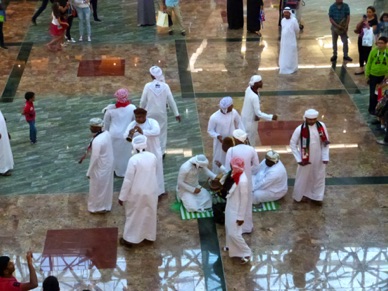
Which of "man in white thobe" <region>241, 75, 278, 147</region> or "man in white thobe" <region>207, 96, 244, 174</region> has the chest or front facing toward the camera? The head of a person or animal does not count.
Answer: "man in white thobe" <region>207, 96, 244, 174</region>

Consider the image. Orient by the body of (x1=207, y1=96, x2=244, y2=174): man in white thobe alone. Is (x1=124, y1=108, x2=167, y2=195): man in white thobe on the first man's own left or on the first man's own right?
on the first man's own right

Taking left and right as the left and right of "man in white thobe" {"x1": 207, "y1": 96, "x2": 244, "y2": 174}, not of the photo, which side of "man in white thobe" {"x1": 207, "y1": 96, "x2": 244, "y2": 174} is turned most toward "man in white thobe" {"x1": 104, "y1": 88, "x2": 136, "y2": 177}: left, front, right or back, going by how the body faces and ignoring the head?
right

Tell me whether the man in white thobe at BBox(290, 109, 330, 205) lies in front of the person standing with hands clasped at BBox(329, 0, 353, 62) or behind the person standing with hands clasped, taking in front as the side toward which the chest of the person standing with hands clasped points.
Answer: in front

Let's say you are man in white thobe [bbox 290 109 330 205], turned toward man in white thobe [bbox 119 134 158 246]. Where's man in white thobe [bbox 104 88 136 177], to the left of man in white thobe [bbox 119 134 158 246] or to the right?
right

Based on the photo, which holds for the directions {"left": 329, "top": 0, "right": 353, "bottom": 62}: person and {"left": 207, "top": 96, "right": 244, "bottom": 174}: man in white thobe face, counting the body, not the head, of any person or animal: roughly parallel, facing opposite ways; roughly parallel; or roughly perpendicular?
roughly parallel

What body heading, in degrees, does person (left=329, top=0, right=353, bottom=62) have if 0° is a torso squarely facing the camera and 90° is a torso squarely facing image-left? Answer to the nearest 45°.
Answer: approximately 0°

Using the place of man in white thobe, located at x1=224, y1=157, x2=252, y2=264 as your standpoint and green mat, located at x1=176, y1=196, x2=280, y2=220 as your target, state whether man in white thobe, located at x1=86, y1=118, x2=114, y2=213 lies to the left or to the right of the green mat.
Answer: left

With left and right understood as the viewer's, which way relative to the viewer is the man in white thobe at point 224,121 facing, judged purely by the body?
facing the viewer

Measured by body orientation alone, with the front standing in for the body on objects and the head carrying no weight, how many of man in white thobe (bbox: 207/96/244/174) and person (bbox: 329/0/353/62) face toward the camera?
2
